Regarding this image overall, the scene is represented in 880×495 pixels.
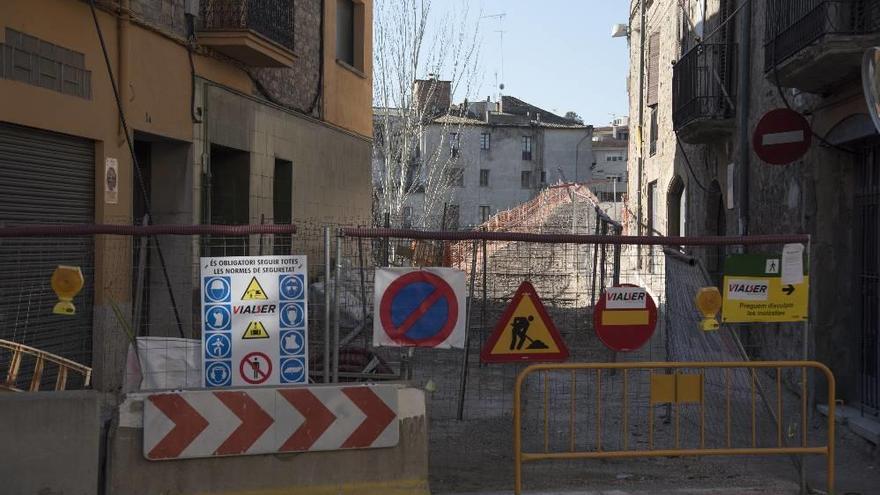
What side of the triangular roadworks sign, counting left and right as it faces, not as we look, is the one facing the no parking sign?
right

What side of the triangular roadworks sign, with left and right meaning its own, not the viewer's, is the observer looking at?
front

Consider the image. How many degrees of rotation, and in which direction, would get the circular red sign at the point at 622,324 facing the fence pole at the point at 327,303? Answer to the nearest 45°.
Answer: approximately 45° to its right

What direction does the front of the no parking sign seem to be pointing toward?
toward the camera

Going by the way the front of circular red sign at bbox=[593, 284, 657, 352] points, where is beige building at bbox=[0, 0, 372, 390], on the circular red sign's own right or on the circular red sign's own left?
on the circular red sign's own right

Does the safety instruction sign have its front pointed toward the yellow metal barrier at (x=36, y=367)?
no

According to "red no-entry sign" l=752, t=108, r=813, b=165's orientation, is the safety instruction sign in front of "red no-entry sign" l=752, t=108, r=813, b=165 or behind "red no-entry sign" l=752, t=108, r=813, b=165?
in front

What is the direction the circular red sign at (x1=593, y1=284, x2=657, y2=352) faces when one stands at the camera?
facing the viewer

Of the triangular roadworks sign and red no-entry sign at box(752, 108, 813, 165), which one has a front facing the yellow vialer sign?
the red no-entry sign

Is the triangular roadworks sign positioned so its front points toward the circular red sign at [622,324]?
no

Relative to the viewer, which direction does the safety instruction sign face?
toward the camera

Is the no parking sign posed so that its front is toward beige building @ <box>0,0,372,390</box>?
no

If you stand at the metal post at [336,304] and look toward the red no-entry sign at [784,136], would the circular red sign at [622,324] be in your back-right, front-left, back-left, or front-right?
front-right

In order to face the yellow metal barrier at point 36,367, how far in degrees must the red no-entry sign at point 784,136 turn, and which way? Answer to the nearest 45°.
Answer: approximately 45° to its right
